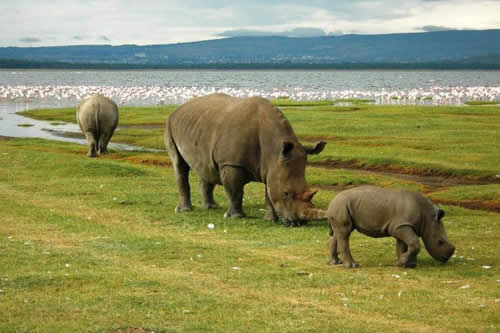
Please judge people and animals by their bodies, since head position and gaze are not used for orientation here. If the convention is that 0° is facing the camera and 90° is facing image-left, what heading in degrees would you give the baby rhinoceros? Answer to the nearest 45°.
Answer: approximately 270°

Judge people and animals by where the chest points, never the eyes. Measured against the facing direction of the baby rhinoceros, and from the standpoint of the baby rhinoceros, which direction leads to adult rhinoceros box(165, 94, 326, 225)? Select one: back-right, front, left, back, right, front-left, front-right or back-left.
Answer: back-left

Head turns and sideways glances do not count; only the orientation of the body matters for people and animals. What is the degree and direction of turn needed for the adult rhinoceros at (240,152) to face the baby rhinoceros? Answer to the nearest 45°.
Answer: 0° — it already faces it

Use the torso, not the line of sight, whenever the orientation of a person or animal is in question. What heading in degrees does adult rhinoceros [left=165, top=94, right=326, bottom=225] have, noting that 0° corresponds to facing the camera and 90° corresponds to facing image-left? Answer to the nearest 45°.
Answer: approximately 315°
